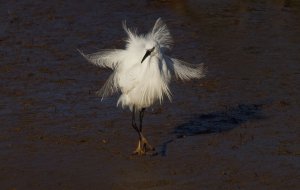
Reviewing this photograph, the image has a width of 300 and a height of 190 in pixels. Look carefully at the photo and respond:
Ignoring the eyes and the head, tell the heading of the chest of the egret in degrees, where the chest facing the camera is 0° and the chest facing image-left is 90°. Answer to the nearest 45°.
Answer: approximately 0°
